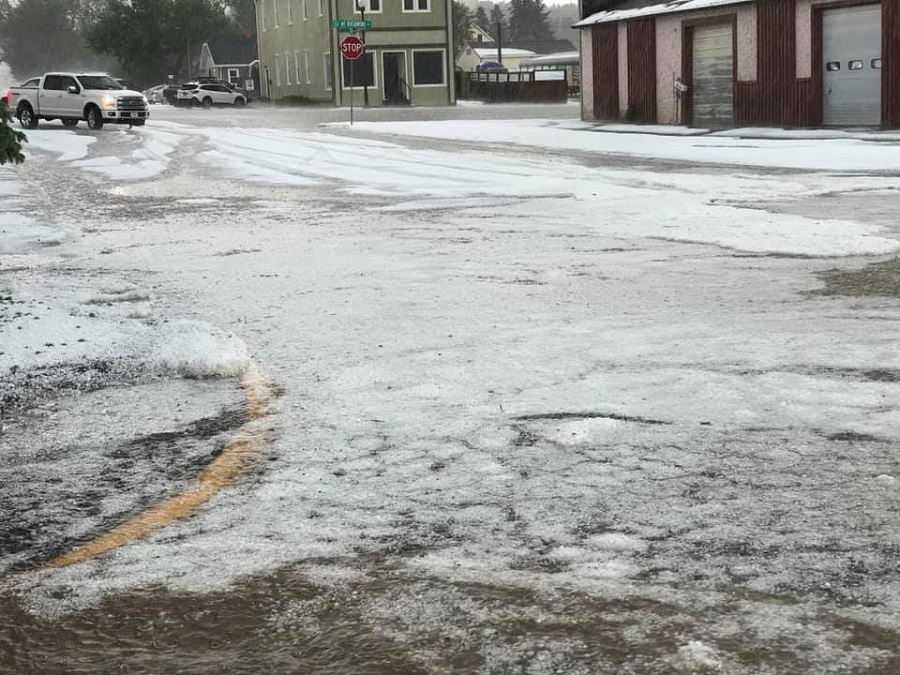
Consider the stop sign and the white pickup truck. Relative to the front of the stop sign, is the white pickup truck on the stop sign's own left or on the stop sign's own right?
on the stop sign's own right

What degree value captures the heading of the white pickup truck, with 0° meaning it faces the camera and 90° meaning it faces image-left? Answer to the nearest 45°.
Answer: approximately 315°
